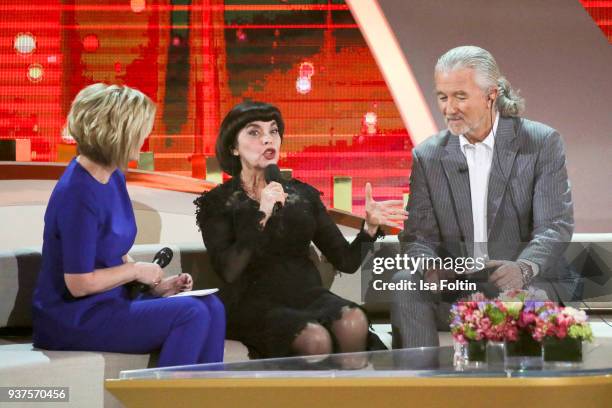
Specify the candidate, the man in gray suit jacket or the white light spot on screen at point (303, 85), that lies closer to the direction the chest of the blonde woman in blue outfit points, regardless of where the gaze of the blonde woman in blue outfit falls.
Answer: the man in gray suit jacket

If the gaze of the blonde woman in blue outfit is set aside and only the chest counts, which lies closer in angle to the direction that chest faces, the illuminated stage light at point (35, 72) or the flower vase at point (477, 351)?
the flower vase

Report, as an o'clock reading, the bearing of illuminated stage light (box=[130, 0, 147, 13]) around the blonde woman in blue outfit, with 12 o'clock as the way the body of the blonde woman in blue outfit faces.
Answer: The illuminated stage light is roughly at 9 o'clock from the blonde woman in blue outfit.

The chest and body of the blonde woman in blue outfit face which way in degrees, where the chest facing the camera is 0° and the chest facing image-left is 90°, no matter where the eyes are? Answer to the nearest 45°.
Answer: approximately 270°

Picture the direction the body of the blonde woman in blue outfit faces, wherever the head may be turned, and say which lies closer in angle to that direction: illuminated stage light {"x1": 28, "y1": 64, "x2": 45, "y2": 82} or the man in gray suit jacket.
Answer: the man in gray suit jacket

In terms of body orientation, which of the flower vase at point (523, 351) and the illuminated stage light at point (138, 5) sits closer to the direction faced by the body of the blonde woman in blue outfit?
the flower vase

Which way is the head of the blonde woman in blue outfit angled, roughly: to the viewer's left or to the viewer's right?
to the viewer's right

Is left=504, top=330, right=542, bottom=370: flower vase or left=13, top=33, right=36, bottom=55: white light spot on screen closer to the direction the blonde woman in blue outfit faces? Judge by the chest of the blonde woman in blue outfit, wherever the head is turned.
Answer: the flower vase

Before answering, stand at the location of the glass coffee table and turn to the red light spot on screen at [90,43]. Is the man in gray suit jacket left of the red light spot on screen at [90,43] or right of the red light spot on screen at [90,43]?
right

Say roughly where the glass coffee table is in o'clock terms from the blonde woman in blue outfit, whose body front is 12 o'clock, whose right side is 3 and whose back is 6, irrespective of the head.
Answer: The glass coffee table is roughly at 2 o'clock from the blonde woman in blue outfit.

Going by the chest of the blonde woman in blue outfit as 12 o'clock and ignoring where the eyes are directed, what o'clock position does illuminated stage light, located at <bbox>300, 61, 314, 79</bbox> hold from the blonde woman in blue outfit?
The illuminated stage light is roughly at 10 o'clock from the blonde woman in blue outfit.
